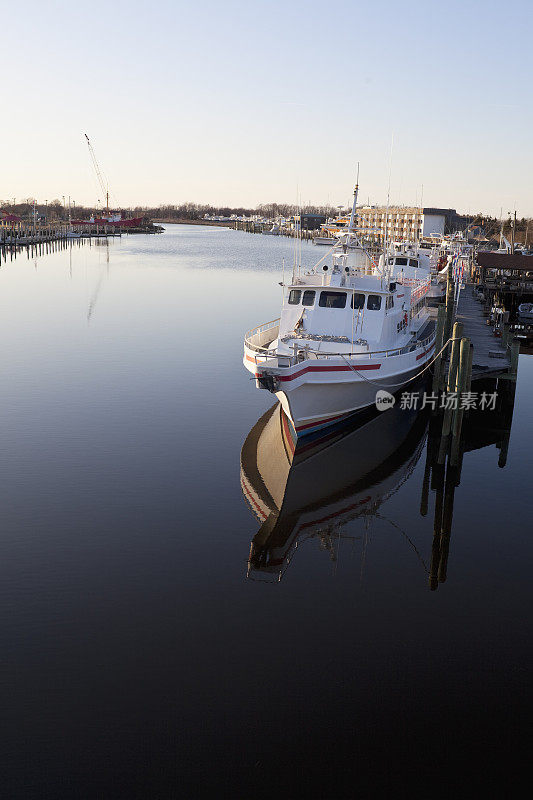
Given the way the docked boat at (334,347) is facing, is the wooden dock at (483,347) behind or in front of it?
behind

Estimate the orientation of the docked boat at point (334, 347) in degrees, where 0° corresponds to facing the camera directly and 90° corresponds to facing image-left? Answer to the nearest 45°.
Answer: approximately 45°
